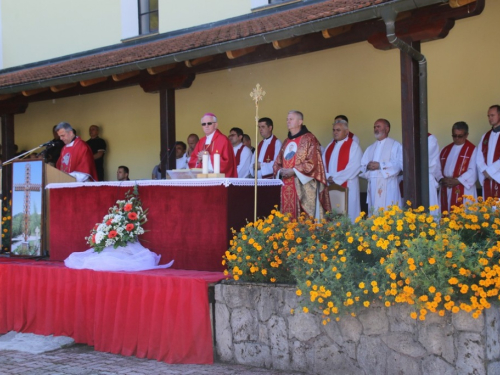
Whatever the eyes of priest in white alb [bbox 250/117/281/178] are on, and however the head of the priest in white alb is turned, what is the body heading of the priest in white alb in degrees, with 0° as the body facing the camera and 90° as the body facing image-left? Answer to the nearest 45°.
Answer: approximately 45°

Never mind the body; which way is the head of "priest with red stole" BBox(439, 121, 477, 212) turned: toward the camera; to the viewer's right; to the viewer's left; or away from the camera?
toward the camera

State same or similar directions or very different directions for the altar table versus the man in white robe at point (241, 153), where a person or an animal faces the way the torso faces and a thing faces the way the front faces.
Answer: same or similar directions

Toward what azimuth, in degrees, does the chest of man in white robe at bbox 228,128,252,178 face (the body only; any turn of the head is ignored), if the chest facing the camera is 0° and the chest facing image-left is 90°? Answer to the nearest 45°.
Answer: approximately 45°

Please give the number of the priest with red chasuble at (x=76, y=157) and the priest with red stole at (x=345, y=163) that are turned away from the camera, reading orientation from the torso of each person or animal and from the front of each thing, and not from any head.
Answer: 0

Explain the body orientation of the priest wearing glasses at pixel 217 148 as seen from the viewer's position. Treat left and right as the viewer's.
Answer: facing the viewer and to the left of the viewer

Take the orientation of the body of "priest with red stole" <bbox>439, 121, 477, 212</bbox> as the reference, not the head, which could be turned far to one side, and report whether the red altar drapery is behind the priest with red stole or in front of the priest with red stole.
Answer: in front

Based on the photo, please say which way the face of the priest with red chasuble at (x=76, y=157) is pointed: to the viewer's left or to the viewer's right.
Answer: to the viewer's left

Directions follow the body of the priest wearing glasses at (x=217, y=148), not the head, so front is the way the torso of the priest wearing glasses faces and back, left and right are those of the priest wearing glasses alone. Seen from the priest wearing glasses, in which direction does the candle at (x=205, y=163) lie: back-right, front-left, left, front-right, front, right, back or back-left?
front-left

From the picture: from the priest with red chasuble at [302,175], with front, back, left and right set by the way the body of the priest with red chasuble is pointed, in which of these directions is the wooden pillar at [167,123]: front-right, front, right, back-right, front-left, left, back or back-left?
right

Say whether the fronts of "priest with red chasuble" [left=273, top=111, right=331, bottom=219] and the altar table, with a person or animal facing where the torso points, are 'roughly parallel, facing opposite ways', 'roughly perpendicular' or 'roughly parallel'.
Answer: roughly parallel
